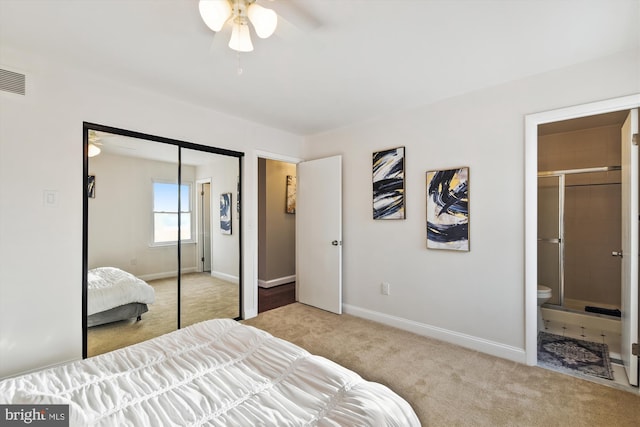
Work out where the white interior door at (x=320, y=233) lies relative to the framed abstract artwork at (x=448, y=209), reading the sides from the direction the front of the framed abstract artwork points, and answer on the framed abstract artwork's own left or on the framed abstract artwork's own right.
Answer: on the framed abstract artwork's own right

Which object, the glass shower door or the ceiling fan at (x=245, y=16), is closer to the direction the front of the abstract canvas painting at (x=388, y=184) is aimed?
the ceiling fan

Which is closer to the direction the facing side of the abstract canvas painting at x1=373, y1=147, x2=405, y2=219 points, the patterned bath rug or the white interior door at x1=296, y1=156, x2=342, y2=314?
the white interior door

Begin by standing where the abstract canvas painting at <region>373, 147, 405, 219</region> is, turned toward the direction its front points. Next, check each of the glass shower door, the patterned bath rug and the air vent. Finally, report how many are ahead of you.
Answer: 1

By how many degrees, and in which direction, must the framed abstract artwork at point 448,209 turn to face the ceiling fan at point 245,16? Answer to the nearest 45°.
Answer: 0° — it already faces it

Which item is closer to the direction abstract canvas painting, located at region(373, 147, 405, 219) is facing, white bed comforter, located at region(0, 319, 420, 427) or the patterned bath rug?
the white bed comforter

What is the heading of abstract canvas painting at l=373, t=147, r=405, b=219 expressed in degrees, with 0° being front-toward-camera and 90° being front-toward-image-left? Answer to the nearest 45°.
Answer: approximately 45°

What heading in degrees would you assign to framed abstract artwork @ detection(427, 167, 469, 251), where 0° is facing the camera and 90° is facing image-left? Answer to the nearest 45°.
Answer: approximately 45°

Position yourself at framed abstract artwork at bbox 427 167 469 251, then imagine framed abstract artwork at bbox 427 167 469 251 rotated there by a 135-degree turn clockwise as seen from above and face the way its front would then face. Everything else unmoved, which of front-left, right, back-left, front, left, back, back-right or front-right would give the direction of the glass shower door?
front-right
